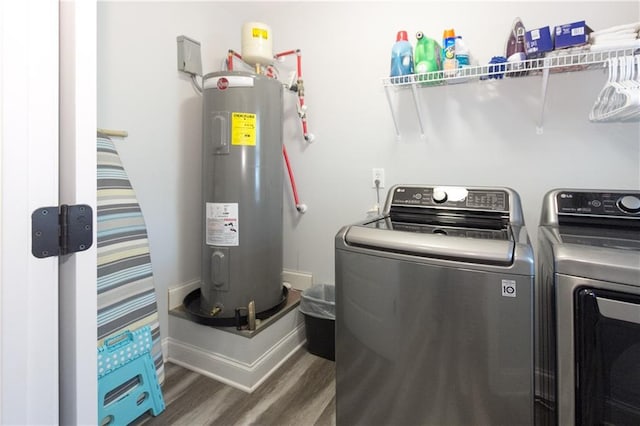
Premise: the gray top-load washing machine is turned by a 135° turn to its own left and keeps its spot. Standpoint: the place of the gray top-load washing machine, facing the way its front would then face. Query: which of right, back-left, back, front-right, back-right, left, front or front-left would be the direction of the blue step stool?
back-left

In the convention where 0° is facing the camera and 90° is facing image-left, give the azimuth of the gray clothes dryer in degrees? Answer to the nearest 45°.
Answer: approximately 0°

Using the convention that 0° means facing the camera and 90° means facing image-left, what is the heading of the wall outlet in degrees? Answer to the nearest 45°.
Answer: approximately 0°

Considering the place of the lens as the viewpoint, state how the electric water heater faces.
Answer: facing the viewer and to the left of the viewer

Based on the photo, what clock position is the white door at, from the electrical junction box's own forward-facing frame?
The white door is roughly at 2 o'clock from the electrical junction box.

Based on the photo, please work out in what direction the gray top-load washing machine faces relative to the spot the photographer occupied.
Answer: facing the viewer

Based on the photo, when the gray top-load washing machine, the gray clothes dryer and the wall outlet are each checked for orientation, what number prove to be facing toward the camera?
3

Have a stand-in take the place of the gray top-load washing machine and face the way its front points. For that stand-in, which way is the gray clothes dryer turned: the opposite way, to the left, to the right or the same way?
the same way

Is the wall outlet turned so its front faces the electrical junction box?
no
